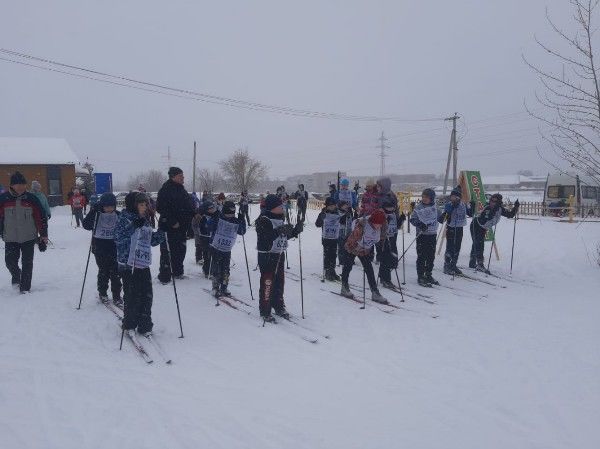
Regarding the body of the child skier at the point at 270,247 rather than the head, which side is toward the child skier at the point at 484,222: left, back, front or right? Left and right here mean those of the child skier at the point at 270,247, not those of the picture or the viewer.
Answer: left

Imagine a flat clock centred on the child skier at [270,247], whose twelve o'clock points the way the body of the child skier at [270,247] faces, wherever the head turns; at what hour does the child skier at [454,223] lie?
the child skier at [454,223] is roughly at 9 o'clock from the child skier at [270,247].

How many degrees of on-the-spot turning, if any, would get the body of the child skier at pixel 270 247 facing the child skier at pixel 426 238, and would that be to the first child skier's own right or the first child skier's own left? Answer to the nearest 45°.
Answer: approximately 90° to the first child skier's own left

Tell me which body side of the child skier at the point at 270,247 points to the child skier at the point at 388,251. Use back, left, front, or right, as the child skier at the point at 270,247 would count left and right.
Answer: left

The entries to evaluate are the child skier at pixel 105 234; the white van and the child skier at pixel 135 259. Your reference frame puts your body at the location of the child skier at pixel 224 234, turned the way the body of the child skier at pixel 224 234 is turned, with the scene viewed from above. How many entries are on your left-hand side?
1

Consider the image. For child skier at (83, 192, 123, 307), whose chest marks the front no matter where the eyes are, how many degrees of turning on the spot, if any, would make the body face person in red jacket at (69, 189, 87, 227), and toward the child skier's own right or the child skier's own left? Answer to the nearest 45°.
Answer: approximately 135° to the child skier's own left

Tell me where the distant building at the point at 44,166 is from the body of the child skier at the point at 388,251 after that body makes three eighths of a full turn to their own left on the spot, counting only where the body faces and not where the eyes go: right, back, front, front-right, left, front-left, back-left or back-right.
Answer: front-left

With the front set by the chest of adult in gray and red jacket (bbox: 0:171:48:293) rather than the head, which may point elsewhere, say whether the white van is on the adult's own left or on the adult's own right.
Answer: on the adult's own left

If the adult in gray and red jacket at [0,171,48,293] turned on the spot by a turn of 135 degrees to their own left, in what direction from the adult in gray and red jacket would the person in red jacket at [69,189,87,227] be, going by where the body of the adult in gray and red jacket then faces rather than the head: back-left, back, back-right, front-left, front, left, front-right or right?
front-left

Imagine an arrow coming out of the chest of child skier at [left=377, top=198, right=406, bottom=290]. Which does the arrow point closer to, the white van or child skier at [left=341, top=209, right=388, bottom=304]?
the child skier

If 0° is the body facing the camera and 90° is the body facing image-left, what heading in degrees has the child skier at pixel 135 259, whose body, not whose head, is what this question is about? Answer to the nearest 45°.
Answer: approximately 315°

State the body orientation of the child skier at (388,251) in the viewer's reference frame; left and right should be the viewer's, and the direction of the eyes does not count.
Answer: facing the viewer and to the right of the viewer

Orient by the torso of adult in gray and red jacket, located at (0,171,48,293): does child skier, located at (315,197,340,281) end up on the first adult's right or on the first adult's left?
on the first adult's left
